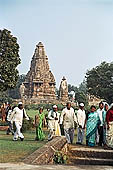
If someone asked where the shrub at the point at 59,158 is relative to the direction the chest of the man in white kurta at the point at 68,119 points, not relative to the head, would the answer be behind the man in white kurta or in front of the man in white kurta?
in front

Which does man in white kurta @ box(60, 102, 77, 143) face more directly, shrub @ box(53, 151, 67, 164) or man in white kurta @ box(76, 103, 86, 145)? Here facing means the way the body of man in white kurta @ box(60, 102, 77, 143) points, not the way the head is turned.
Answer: the shrub

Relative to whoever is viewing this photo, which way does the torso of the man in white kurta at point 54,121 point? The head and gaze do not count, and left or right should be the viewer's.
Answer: facing the viewer and to the right of the viewer

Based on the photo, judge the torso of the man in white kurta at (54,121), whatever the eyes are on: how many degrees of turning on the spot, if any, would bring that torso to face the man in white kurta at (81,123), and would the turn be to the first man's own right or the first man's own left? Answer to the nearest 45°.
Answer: approximately 45° to the first man's own left

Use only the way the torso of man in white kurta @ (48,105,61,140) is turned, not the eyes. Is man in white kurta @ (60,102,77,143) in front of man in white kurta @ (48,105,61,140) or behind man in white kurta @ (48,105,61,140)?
in front

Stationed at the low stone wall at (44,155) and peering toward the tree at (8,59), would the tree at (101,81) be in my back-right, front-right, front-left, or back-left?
front-right

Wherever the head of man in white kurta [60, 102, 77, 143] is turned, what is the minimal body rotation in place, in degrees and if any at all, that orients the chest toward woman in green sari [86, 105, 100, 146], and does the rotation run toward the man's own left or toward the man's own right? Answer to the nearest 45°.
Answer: approximately 45° to the man's own left

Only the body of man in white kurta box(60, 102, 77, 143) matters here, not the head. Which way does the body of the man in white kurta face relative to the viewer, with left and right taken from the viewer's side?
facing the viewer

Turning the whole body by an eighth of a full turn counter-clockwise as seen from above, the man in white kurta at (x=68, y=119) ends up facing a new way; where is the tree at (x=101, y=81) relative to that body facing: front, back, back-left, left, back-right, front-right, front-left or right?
back-left

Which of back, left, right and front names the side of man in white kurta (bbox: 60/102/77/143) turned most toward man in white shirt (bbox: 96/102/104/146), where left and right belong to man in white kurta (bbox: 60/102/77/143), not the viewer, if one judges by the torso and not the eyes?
left

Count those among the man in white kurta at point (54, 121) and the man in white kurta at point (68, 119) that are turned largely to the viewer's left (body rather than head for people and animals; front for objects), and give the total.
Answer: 0

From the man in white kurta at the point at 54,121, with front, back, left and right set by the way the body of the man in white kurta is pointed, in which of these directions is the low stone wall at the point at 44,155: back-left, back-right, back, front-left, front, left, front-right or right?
front-right
